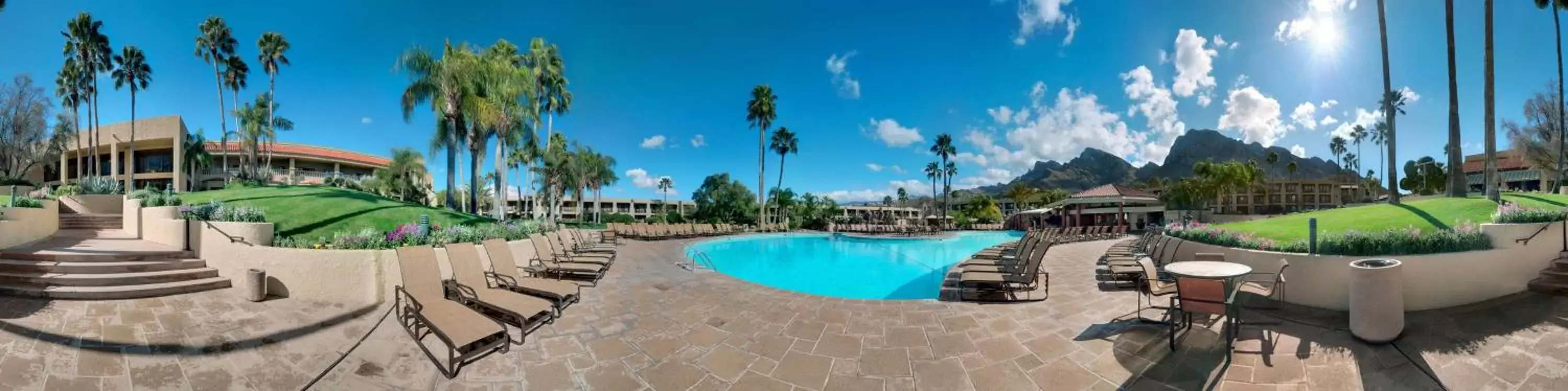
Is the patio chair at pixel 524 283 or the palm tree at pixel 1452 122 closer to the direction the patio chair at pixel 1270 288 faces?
the patio chair

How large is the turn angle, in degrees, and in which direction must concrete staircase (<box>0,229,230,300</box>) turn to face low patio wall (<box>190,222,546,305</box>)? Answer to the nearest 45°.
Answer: approximately 45° to its left

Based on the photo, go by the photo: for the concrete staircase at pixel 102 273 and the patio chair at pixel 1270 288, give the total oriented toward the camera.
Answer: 1

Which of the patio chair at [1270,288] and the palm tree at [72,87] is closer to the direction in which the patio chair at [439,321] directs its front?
the patio chair

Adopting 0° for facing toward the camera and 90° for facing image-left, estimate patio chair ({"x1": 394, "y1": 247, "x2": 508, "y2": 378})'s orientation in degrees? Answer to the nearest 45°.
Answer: approximately 315°

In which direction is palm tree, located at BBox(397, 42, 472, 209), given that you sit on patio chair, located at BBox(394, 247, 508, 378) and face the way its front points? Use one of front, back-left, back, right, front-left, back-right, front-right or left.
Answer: back-left

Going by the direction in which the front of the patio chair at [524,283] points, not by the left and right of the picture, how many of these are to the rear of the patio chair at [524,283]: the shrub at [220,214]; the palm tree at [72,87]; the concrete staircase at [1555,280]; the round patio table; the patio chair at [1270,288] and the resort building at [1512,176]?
2

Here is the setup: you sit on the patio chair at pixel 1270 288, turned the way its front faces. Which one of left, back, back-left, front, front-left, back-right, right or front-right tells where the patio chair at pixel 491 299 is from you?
front-left

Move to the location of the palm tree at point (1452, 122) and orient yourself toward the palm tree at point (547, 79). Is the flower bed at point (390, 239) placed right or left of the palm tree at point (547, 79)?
left

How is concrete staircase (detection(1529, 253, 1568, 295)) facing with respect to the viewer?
toward the camera

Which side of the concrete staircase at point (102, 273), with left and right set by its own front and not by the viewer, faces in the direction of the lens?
front

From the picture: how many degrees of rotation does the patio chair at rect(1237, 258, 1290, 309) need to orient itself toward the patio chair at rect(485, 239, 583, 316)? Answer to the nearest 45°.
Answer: approximately 45° to its left

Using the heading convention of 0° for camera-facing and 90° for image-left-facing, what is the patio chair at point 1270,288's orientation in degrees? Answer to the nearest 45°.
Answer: approximately 90°
